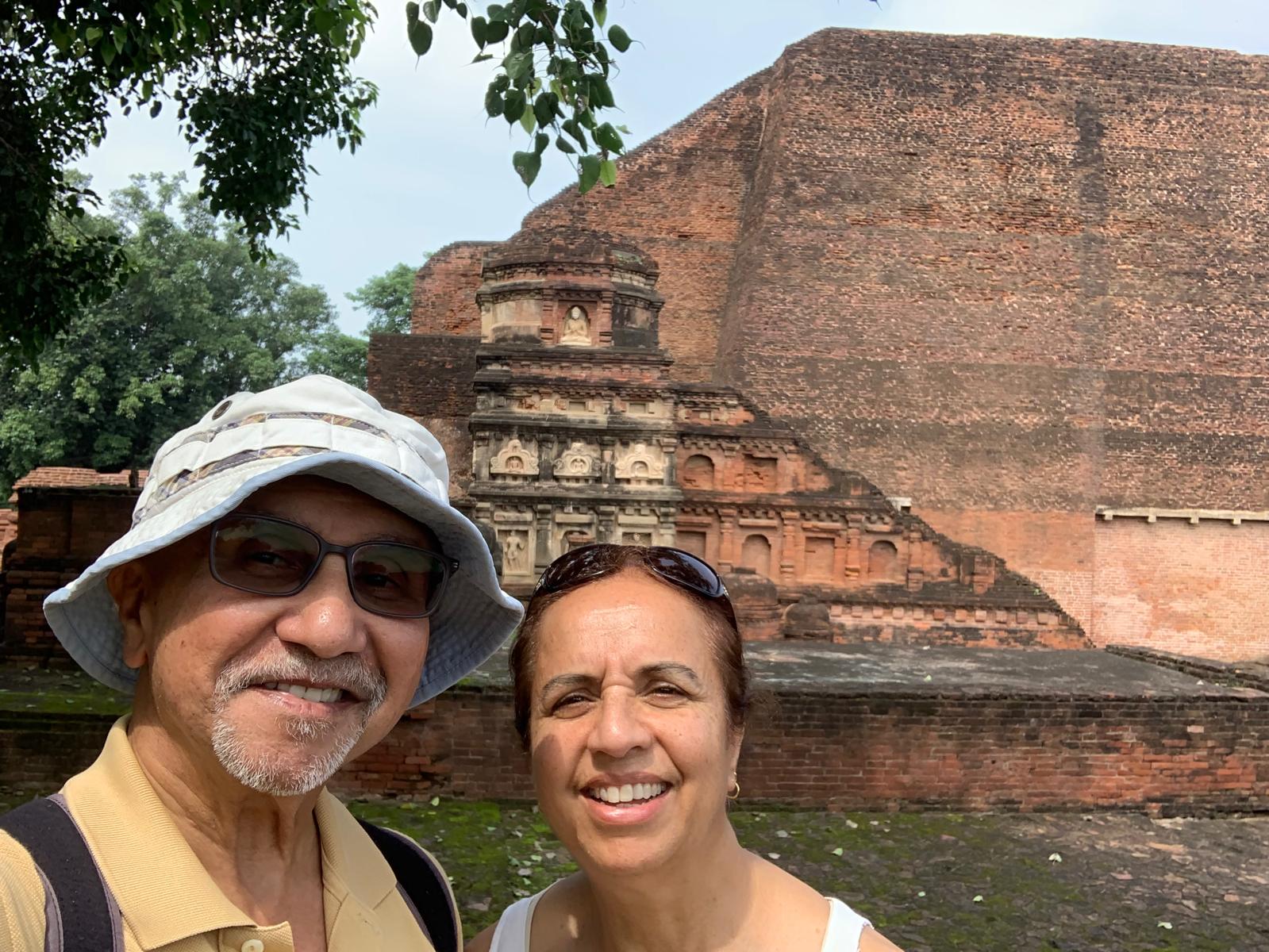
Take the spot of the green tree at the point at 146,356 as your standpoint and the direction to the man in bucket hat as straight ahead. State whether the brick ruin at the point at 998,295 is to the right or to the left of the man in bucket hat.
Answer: left

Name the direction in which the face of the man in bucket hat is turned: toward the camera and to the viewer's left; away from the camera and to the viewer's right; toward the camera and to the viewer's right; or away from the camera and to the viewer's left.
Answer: toward the camera and to the viewer's right

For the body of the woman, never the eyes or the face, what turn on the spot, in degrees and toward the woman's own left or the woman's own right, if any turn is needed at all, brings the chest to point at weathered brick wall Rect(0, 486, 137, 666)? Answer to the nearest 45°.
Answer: approximately 135° to the woman's own right

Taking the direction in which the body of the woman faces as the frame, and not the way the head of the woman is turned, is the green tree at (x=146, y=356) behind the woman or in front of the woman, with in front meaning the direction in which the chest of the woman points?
behind

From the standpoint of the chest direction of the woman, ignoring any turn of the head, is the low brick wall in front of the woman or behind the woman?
behind

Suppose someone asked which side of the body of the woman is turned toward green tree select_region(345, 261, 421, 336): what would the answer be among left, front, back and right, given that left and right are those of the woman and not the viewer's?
back

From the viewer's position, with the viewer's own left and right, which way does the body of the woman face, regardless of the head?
facing the viewer
